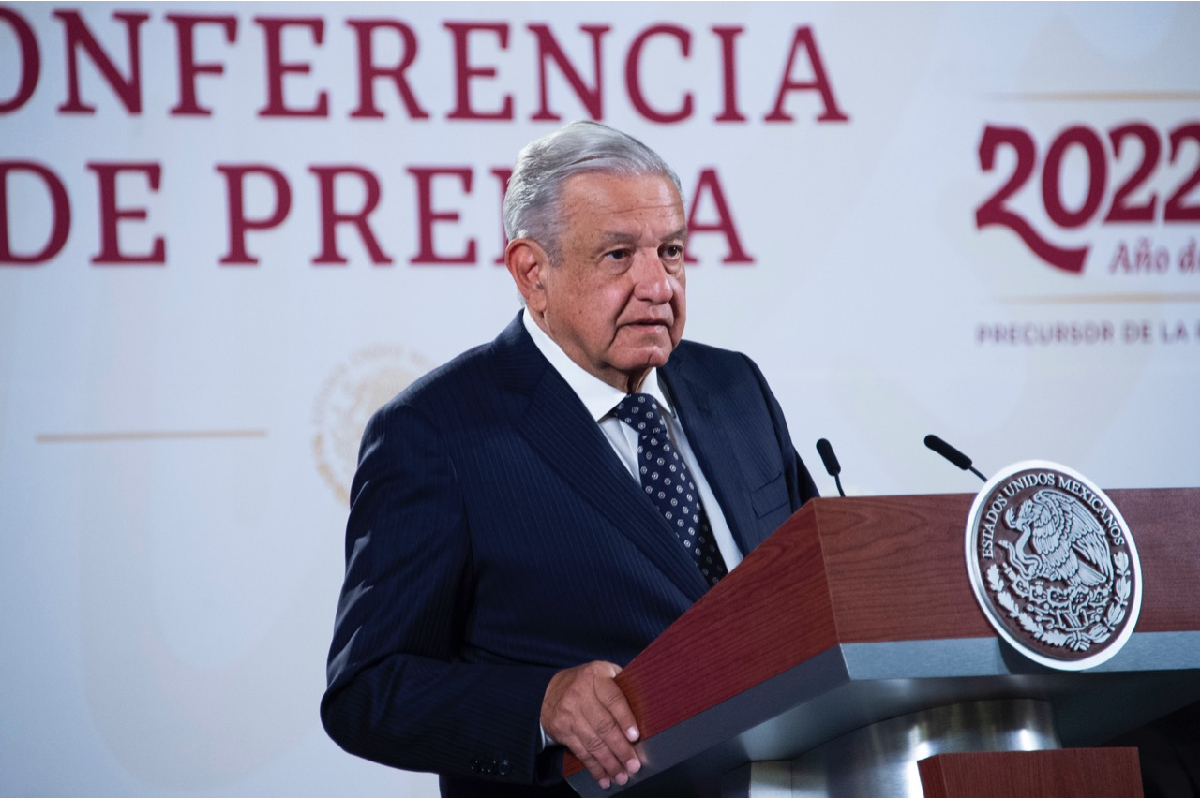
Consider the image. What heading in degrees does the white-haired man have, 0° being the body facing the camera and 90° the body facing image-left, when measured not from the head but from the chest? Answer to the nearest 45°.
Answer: approximately 315°
